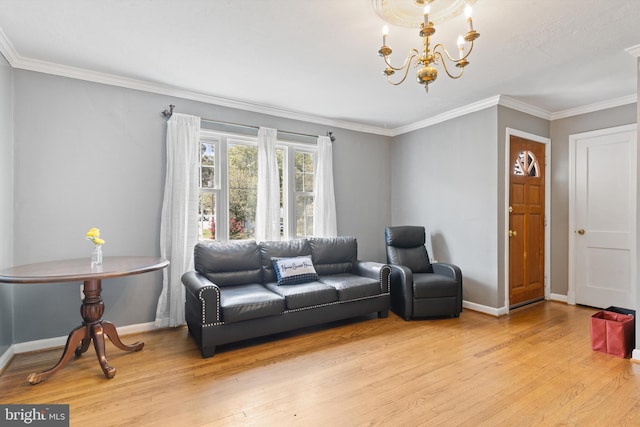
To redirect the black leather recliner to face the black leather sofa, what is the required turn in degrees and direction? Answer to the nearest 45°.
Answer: approximately 90° to its right

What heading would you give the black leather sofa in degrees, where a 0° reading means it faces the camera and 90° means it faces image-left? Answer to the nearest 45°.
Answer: approximately 315°

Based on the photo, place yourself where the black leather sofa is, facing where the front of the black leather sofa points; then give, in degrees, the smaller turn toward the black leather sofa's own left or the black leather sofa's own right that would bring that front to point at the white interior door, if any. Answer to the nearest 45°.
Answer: approximately 45° to the black leather sofa's own left

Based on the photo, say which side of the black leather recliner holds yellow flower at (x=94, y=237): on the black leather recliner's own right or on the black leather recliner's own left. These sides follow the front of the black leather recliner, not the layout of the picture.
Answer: on the black leather recliner's own right

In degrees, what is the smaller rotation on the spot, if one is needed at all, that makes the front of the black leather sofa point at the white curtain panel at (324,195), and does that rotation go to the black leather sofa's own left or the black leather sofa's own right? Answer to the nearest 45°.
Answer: approximately 90° to the black leather sofa's own left
